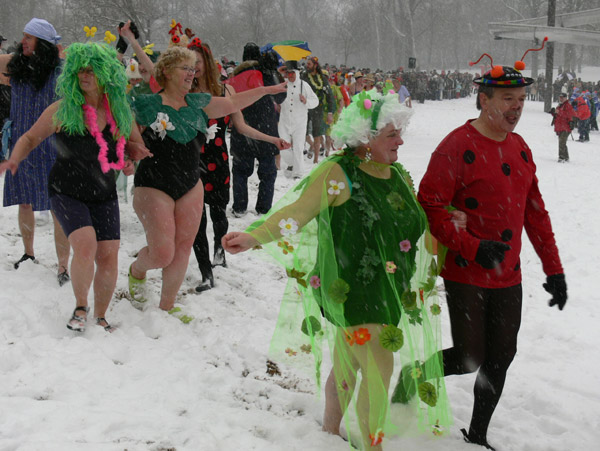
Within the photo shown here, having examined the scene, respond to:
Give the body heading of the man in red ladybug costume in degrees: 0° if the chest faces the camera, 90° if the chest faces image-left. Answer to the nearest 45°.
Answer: approximately 315°

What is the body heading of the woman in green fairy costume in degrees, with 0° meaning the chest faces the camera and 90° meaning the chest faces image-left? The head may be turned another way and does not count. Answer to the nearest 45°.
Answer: approximately 315°

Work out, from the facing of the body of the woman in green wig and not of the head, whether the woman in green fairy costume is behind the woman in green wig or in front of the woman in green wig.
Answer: in front

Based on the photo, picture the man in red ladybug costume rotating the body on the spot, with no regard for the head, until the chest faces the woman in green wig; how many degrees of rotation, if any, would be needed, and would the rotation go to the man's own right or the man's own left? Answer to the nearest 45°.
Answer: approximately 135° to the man's own right

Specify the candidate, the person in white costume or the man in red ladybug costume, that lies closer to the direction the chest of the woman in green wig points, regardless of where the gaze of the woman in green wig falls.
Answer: the man in red ladybug costume

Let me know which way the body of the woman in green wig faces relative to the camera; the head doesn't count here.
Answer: toward the camera

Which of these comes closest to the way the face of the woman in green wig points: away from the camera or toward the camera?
toward the camera

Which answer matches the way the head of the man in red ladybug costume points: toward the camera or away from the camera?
toward the camera

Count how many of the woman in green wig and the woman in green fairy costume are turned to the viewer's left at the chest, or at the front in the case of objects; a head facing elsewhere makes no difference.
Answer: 0

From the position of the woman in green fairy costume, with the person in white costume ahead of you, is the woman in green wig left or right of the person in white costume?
left

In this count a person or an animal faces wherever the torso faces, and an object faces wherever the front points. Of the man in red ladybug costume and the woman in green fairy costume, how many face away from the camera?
0

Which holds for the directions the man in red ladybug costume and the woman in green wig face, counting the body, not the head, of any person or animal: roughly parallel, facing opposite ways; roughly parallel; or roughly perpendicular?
roughly parallel
